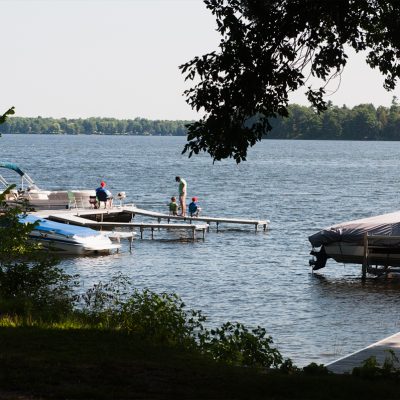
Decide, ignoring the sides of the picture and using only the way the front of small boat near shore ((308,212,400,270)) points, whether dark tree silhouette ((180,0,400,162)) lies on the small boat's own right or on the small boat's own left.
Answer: on the small boat's own right

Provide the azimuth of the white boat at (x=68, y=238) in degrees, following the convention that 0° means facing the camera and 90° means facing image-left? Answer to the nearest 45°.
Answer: approximately 315°

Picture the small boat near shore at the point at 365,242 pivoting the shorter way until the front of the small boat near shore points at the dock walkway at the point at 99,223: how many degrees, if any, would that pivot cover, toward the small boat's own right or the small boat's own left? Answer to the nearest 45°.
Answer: approximately 135° to the small boat's own left

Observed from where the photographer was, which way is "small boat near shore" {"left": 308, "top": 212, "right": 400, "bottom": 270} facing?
facing to the right of the viewer

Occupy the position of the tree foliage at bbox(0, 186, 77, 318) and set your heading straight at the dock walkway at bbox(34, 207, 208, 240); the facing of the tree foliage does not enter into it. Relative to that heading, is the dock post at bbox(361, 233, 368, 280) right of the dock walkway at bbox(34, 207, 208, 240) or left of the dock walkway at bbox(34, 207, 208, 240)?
right

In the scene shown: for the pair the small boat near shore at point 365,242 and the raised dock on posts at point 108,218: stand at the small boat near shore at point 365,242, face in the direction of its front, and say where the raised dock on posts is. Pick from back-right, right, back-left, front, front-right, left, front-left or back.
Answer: back-left
